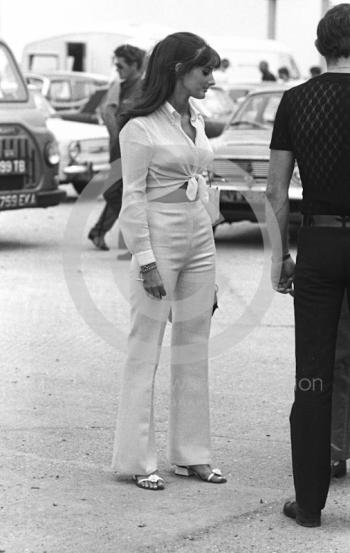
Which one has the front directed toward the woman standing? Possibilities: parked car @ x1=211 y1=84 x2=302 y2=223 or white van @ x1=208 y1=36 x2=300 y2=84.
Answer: the parked car

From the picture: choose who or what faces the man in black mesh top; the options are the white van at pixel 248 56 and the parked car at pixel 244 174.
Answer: the parked car

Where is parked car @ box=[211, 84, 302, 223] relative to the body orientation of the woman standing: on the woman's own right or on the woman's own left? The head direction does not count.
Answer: on the woman's own left

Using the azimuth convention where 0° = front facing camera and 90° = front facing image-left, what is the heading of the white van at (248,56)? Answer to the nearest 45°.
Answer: approximately 270°

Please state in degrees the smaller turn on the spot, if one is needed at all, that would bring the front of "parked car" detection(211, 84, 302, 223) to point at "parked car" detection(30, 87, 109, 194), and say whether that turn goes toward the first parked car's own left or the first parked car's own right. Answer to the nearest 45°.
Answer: approximately 135° to the first parked car's own right

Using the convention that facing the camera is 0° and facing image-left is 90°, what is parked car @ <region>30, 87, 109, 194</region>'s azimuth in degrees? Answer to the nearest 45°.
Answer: approximately 315°

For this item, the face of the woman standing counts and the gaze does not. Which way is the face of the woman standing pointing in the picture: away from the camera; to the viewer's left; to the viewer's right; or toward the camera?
to the viewer's right

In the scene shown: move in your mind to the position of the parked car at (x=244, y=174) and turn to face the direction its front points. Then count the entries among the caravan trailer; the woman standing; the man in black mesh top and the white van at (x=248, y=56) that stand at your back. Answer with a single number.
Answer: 2

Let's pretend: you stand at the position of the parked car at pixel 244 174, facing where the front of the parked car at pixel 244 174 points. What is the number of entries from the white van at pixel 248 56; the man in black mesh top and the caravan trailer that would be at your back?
2

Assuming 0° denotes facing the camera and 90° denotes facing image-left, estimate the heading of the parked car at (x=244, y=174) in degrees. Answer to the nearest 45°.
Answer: approximately 0°

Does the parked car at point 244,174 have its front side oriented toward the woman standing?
yes

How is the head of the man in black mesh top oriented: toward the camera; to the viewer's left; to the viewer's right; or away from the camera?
away from the camera

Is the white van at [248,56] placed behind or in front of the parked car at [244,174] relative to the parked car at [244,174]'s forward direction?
behind
